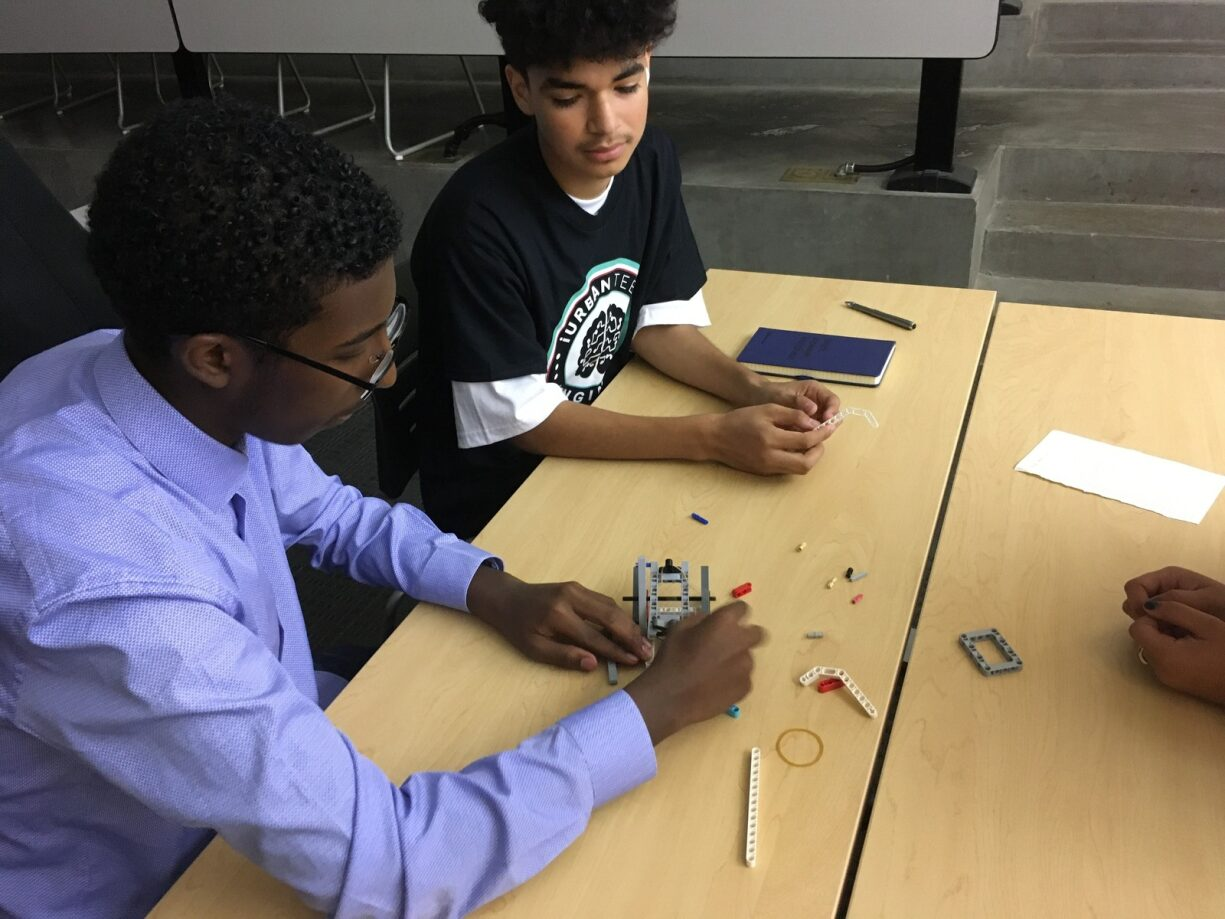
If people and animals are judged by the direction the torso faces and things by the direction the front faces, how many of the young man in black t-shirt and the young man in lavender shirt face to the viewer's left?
0

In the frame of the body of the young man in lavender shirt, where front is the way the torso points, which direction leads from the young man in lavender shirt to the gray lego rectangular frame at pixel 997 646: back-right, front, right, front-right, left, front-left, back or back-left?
front

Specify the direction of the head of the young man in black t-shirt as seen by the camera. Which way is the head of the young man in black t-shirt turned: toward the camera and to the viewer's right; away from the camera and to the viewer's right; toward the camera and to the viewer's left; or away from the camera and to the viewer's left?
toward the camera and to the viewer's right

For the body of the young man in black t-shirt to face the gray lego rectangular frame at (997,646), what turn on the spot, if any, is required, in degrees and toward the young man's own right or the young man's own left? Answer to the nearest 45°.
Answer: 0° — they already face it

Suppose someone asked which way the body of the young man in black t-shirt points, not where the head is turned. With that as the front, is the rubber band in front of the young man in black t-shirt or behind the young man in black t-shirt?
in front

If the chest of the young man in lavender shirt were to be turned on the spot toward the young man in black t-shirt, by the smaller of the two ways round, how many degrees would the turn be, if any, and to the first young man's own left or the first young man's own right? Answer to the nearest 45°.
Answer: approximately 45° to the first young man's own left

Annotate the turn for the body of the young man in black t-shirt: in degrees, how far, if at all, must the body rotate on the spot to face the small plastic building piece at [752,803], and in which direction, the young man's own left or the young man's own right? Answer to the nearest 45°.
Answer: approximately 45° to the young man's own right

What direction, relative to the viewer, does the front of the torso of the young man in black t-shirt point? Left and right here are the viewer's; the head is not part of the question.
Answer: facing the viewer and to the right of the viewer

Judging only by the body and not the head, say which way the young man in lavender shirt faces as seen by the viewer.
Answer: to the viewer's right

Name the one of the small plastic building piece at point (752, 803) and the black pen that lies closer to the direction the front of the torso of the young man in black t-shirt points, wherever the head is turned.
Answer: the small plastic building piece

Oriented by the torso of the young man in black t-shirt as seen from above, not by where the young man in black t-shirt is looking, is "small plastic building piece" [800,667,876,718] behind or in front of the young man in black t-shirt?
in front

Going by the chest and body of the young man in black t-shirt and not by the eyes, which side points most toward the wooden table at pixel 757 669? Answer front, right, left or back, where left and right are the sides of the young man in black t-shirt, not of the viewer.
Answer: front

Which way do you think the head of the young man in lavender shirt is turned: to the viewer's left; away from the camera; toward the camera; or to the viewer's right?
to the viewer's right

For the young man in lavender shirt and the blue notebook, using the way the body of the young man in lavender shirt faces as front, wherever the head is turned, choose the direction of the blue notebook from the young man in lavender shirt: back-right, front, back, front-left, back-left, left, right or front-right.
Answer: front-left
